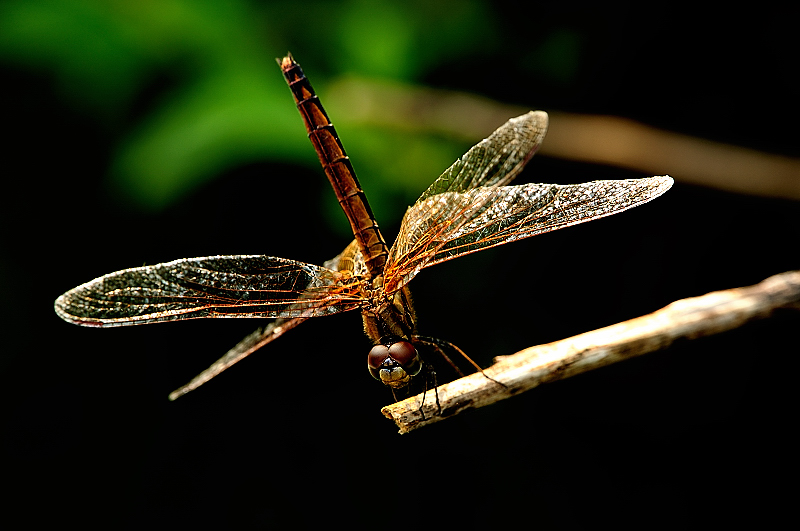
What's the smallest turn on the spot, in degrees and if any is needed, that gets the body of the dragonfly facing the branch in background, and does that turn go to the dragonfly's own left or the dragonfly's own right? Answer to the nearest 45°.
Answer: approximately 135° to the dragonfly's own left

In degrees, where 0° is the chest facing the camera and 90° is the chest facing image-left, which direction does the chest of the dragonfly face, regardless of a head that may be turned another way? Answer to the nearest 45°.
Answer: approximately 0°
